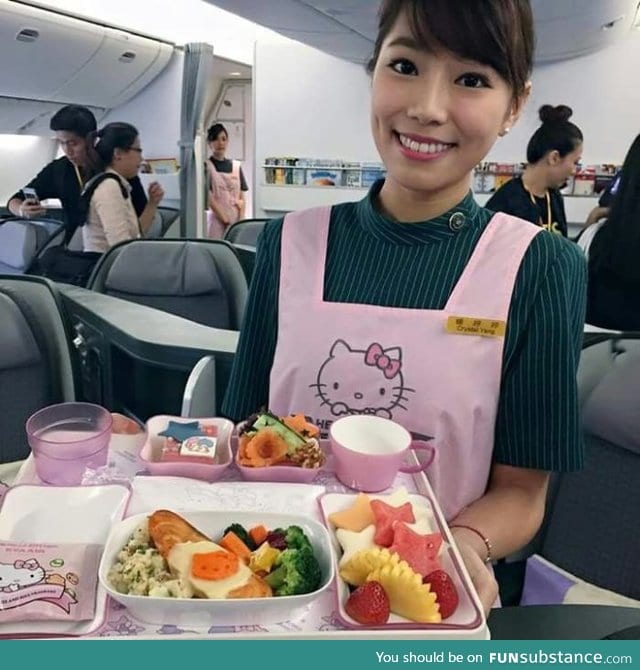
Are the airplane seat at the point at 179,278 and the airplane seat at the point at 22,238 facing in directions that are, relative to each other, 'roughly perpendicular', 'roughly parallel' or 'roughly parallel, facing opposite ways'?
roughly parallel

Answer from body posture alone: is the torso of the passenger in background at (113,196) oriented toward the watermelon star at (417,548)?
no

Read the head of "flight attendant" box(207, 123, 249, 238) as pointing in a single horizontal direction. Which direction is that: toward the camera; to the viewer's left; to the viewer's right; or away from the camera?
toward the camera

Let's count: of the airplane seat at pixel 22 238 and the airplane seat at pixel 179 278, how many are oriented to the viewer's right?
0
